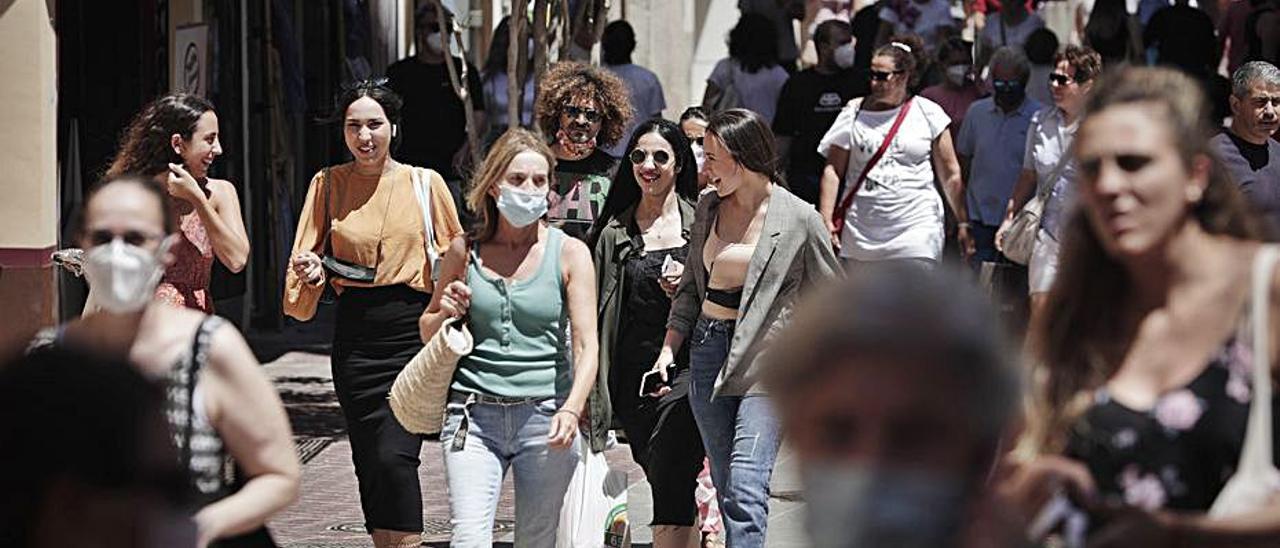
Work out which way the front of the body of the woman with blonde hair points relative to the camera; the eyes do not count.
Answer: toward the camera

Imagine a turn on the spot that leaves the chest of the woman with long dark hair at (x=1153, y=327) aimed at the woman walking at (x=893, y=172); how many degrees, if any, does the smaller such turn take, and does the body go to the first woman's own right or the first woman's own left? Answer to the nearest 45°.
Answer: approximately 135° to the first woman's own right

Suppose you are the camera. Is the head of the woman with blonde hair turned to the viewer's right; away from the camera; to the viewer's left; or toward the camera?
toward the camera

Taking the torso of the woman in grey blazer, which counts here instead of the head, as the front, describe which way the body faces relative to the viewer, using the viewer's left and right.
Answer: facing the viewer and to the left of the viewer

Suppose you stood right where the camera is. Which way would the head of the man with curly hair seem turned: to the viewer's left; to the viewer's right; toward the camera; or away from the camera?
toward the camera

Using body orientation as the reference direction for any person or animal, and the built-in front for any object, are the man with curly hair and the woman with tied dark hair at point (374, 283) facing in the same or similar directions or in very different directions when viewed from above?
same or similar directions

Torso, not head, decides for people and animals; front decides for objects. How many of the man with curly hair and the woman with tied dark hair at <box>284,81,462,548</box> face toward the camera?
2

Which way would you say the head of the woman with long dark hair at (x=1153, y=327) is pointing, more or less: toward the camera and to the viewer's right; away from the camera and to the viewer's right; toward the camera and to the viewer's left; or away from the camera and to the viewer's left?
toward the camera and to the viewer's left

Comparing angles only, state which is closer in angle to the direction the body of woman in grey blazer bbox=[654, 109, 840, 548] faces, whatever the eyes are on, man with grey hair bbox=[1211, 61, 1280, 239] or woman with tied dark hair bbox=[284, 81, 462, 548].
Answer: the woman with tied dark hair

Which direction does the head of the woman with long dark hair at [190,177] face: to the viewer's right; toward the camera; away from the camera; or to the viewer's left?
to the viewer's right

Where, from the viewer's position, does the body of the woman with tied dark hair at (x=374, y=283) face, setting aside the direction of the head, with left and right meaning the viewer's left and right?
facing the viewer

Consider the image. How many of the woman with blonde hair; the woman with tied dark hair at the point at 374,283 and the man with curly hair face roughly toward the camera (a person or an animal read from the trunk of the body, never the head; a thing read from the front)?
3

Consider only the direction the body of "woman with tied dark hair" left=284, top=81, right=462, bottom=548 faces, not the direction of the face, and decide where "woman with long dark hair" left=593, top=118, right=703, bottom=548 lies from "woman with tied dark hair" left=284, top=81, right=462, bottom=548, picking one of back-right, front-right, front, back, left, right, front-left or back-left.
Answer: left

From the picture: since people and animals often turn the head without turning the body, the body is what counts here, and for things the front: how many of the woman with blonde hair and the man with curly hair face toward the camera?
2

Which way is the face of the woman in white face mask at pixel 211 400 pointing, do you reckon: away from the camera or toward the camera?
toward the camera
